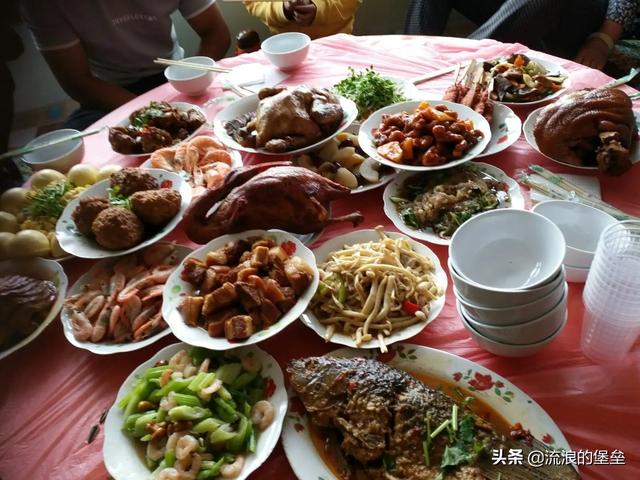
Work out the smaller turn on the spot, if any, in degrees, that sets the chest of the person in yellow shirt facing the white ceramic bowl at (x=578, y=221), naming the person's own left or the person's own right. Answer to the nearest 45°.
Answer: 0° — they already face it

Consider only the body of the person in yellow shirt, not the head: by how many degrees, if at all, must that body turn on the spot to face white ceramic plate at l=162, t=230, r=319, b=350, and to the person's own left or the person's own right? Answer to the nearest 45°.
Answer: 0° — they already face it

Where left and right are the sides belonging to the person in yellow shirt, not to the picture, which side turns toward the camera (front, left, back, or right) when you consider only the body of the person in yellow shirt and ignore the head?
front

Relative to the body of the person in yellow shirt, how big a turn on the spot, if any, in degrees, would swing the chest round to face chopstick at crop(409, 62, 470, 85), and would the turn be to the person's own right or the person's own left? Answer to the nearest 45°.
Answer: approximately 45° to the person's own left

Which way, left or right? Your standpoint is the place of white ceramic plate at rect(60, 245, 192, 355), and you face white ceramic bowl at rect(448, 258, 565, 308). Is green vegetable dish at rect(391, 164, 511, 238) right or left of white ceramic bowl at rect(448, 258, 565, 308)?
left

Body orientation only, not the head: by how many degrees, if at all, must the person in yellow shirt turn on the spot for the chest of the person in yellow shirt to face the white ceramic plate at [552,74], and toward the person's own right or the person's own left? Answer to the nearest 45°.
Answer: approximately 45° to the person's own left

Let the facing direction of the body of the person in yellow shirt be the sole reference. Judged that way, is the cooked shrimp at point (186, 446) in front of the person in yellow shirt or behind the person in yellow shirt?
in front

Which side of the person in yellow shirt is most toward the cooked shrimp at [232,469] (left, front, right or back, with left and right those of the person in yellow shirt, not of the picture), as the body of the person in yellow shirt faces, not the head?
front

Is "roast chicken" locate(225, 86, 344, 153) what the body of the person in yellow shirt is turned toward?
yes

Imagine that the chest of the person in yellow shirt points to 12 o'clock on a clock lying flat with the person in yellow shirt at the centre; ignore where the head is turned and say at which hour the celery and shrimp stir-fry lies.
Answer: The celery and shrimp stir-fry is roughly at 12 o'clock from the person in yellow shirt.

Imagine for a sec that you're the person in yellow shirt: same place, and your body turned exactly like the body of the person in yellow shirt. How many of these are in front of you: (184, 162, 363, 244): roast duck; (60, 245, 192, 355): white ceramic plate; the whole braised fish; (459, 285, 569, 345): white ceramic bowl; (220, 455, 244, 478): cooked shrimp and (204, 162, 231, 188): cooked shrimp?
6

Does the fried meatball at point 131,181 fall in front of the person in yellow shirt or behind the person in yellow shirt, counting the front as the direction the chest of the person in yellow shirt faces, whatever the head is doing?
in front

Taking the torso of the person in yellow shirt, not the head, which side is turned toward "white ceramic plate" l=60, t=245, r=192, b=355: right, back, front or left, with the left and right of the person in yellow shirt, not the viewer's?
front

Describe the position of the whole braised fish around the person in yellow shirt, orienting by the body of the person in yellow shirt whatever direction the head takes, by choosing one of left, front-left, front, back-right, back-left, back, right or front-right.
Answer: front

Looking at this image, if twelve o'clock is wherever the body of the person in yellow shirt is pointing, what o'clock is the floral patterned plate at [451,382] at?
The floral patterned plate is roughly at 12 o'clock from the person in yellow shirt.

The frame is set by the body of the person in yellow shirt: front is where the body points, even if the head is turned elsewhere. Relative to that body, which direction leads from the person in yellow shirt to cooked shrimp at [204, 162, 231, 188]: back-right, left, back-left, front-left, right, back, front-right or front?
front
